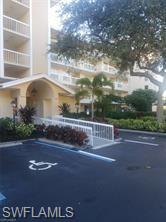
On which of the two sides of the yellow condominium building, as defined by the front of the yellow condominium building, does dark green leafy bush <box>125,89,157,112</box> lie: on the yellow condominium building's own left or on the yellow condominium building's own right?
on the yellow condominium building's own left

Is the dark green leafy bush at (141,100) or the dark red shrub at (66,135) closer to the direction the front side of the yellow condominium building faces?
the dark red shrub

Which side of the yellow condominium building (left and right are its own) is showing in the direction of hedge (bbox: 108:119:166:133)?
front

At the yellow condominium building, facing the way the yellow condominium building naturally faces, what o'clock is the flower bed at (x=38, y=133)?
The flower bed is roughly at 1 o'clock from the yellow condominium building.

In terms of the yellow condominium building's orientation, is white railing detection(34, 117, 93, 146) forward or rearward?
forward

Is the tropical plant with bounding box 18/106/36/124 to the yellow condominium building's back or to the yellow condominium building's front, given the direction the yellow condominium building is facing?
to the front

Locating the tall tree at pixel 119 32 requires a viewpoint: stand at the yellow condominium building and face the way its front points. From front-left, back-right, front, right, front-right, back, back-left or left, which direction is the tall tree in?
front

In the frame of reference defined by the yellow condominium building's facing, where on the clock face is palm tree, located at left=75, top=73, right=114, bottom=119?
The palm tree is roughly at 10 o'clock from the yellow condominium building.

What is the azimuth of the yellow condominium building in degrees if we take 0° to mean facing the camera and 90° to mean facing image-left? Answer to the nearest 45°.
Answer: approximately 315°

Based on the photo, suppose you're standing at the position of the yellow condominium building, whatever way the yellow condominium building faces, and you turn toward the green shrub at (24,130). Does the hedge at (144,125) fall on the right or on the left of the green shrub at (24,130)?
left
